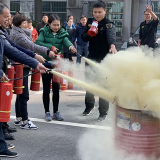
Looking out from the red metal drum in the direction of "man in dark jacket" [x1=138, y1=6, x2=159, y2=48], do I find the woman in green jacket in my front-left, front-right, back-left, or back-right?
front-left

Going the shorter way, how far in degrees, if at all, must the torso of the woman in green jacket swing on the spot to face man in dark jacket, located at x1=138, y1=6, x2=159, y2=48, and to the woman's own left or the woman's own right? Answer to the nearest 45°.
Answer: approximately 90° to the woman's own left

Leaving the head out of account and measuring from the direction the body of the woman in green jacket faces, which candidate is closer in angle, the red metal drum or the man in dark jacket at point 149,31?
the red metal drum

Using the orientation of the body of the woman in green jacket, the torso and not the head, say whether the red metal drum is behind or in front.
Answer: in front

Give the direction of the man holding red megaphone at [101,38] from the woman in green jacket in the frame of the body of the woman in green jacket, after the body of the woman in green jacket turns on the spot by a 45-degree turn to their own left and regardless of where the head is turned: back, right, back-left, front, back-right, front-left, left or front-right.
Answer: front

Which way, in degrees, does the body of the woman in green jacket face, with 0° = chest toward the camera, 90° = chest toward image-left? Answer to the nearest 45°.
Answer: approximately 315°
